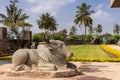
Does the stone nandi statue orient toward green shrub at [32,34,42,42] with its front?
no
